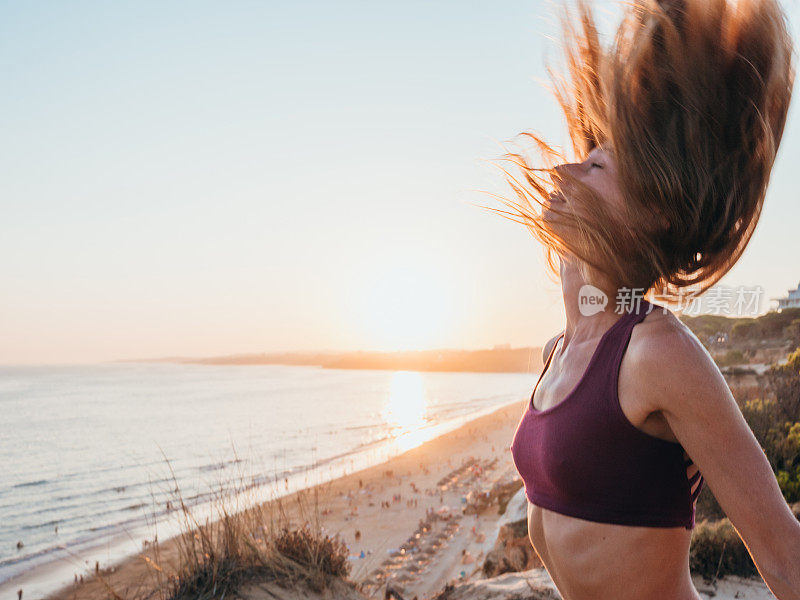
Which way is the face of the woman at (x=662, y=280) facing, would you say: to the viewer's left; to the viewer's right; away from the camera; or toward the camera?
to the viewer's left

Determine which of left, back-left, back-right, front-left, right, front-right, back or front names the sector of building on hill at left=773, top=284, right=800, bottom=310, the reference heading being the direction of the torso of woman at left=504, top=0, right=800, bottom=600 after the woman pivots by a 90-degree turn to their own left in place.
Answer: back-left

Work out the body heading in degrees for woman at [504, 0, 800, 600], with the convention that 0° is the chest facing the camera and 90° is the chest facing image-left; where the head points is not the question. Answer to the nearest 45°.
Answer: approximately 45°
